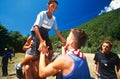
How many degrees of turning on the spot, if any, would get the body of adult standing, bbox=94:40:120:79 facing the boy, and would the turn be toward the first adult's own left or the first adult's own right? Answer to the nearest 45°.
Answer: approximately 45° to the first adult's own right

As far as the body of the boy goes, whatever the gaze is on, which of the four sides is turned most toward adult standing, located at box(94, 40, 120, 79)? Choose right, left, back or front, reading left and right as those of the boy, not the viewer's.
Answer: left

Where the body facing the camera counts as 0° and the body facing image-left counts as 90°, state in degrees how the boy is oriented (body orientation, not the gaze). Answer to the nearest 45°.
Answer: approximately 315°
